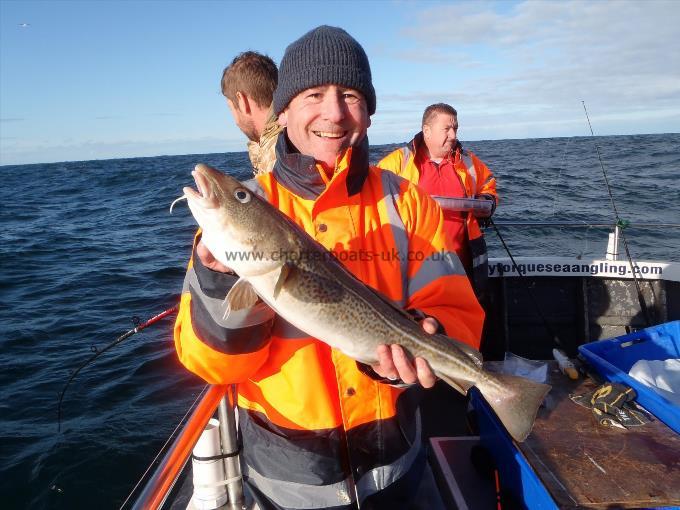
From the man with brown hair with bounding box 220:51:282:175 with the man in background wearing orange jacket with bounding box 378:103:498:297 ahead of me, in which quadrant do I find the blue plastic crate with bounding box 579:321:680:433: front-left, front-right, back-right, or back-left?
front-right

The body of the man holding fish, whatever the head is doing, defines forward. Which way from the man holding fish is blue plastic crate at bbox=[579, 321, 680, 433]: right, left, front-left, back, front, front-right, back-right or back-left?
back-left

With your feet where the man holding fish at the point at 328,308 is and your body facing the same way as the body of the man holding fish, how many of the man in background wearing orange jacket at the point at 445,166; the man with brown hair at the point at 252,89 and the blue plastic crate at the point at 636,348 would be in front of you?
0

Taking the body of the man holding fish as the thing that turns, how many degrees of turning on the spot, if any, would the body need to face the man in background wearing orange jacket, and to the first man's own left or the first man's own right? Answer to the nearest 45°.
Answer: approximately 180°

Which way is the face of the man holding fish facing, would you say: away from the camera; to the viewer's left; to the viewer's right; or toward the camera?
toward the camera

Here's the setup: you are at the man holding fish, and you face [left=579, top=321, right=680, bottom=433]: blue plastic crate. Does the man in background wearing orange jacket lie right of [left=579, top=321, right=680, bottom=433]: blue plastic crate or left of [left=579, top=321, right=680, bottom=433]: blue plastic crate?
left

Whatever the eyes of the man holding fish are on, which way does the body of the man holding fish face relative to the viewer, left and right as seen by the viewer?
facing the viewer

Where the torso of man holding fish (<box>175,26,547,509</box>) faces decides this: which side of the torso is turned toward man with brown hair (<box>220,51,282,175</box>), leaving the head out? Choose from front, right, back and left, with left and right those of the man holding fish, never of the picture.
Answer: back
